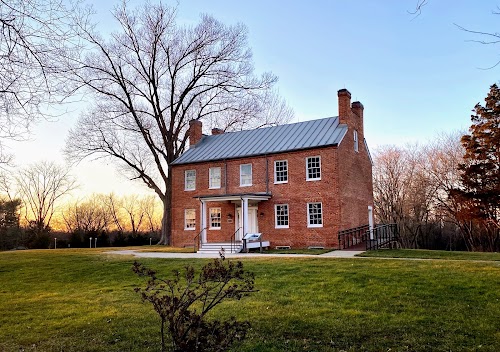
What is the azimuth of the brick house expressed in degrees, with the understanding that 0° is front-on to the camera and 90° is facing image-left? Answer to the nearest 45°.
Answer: approximately 45°

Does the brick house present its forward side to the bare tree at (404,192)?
no

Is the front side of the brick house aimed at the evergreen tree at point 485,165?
no
